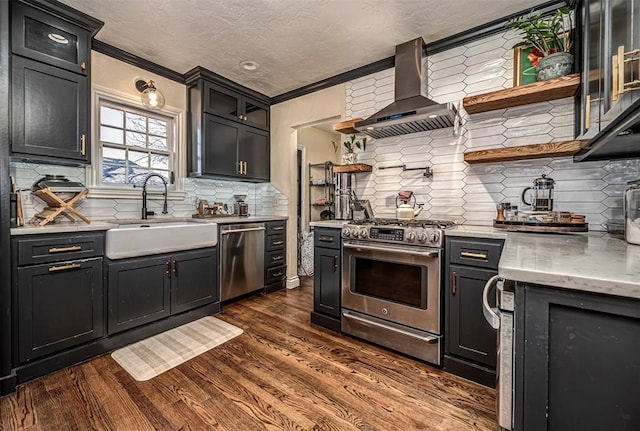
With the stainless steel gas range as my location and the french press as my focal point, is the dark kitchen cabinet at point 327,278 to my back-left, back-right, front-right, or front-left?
back-left

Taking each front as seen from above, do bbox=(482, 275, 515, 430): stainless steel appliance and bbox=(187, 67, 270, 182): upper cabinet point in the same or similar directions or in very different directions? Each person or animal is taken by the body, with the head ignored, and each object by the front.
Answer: very different directions

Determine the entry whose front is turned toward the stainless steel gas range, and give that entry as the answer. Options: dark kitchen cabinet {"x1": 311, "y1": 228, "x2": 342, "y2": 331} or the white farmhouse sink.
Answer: the white farmhouse sink

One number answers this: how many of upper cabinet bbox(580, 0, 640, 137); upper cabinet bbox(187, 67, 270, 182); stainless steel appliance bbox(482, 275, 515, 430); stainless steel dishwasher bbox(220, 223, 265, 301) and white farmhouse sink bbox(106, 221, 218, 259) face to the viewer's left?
2

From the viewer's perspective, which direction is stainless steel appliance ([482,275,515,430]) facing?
to the viewer's left

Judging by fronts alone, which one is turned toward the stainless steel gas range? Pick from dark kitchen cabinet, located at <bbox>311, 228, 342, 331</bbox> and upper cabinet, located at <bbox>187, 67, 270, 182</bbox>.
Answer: the upper cabinet

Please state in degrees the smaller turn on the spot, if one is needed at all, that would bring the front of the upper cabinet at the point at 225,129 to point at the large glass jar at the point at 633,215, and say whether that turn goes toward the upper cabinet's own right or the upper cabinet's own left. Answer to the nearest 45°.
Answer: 0° — it already faces it

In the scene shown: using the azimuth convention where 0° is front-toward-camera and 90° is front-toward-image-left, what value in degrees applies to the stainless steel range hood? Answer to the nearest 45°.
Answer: approximately 45°

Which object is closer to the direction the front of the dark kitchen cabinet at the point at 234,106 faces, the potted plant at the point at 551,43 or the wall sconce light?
the potted plant

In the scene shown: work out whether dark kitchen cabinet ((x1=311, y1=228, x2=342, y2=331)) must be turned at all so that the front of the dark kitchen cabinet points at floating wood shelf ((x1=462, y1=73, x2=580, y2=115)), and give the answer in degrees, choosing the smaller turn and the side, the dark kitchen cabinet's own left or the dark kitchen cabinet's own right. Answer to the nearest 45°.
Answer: approximately 135° to the dark kitchen cabinet's own left

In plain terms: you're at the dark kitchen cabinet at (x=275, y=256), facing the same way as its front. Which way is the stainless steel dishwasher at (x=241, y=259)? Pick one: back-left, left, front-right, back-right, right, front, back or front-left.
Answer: right

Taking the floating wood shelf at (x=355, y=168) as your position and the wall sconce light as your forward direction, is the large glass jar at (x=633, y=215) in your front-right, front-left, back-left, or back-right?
back-left

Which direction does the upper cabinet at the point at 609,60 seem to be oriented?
to the viewer's left
